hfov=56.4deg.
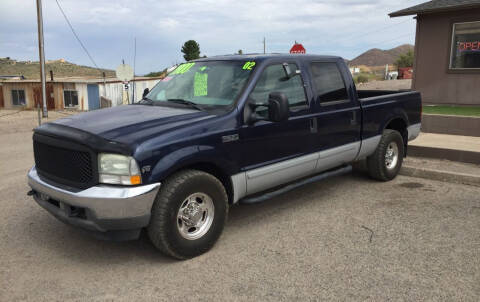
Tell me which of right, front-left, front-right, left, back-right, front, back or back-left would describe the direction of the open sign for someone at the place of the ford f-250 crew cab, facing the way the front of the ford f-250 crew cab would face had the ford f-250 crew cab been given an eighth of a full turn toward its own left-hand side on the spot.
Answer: back-left

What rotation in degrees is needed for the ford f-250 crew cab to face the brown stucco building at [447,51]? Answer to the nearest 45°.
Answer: approximately 180°

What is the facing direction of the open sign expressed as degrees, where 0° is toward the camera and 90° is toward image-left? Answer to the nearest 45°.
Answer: approximately 0°

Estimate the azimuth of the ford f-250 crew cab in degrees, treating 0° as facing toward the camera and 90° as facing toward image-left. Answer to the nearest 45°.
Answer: approximately 45°

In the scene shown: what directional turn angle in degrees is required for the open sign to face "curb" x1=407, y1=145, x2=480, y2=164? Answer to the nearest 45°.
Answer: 0° — it already faces it

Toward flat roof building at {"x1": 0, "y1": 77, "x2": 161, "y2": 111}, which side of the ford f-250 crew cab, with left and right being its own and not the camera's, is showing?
right
